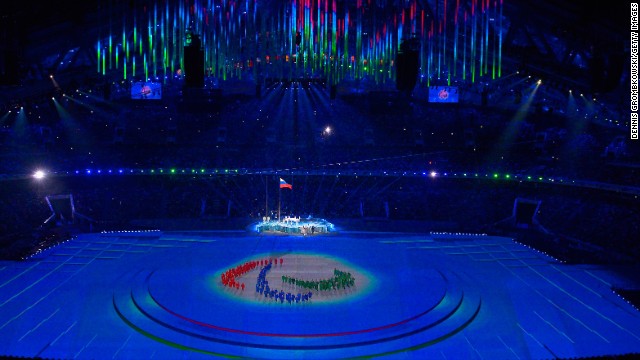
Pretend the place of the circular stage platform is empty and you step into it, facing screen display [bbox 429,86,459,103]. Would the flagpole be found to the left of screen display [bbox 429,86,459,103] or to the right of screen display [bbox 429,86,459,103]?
left

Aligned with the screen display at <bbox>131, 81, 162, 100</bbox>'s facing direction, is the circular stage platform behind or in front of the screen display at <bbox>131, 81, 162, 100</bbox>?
in front

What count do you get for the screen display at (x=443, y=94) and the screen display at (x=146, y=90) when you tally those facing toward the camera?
2

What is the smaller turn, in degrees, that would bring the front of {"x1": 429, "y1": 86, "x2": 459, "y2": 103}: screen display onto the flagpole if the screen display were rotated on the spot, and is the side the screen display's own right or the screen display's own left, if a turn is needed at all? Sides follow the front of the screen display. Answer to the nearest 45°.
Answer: approximately 45° to the screen display's own right

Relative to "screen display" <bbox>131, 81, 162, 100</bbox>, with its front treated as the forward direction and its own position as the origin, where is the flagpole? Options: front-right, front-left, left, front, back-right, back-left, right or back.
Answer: front-left

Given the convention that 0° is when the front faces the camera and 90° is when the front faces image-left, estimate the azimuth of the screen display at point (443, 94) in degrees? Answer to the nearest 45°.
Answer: approximately 0°

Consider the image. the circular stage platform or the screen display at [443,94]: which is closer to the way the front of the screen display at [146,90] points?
the circular stage platform

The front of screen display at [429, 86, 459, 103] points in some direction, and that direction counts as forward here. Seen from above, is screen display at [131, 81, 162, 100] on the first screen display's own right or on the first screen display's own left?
on the first screen display's own right

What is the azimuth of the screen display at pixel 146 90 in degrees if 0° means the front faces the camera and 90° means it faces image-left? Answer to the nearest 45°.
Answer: approximately 0°

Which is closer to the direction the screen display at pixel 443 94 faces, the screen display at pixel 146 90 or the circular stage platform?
the circular stage platform

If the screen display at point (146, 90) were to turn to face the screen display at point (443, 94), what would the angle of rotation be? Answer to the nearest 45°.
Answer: approximately 90° to its left

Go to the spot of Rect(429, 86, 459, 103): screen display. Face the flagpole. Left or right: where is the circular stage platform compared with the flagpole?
left

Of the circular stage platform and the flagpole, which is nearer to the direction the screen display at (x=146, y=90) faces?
the circular stage platform
